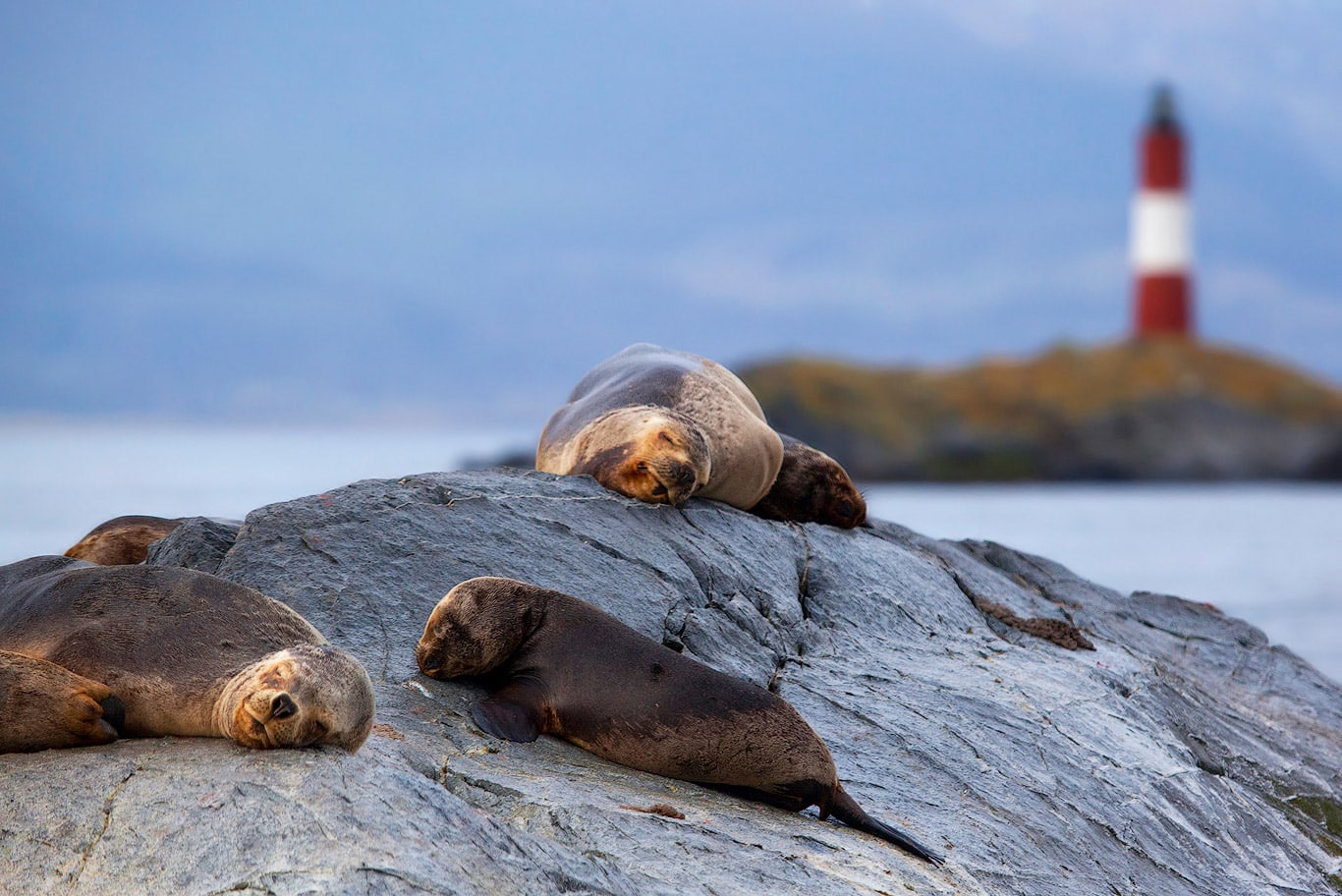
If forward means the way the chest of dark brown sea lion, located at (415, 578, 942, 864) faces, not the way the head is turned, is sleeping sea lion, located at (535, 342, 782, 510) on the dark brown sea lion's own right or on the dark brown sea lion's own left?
on the dark brown sea lion's own right

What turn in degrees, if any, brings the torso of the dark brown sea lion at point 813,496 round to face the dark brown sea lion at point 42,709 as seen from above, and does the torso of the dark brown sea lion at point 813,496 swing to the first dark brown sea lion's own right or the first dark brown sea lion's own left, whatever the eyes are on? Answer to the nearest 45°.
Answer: approximately 90° to the first dark brown sea lion's own right

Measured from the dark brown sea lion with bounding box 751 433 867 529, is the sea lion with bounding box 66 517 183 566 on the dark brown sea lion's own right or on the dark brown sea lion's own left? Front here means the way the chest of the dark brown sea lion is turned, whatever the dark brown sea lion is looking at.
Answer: on the dark brown sea lion's own right

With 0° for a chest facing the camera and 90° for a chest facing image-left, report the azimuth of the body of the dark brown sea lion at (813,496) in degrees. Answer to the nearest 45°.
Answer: approximately 315°

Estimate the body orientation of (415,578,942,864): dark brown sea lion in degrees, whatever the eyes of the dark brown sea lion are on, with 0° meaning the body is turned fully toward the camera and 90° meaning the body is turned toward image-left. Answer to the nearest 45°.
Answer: approximately 90°

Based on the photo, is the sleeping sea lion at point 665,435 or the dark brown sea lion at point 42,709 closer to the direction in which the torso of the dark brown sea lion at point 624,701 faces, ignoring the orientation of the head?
the dark brown sea lion

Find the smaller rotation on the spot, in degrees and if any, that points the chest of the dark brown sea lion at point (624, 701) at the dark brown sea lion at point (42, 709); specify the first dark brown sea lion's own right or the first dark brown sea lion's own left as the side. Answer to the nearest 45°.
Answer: approximately 45° to the first dark brown sea lion's own left

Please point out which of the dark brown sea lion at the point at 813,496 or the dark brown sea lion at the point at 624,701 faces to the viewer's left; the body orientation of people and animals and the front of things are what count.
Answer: the dark brown sea lion at the point at 624,701

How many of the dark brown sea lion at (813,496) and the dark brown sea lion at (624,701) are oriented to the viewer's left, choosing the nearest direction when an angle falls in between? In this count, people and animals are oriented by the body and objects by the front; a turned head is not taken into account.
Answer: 1

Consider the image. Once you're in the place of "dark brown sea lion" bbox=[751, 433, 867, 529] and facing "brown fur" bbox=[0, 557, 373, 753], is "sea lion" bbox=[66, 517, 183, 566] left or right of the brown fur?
right

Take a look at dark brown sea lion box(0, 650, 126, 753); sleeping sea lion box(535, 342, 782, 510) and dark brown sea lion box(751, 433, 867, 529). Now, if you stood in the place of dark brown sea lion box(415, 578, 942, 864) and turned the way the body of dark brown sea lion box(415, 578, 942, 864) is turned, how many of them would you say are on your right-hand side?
2

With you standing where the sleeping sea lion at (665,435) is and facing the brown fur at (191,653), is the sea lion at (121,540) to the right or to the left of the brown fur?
right
